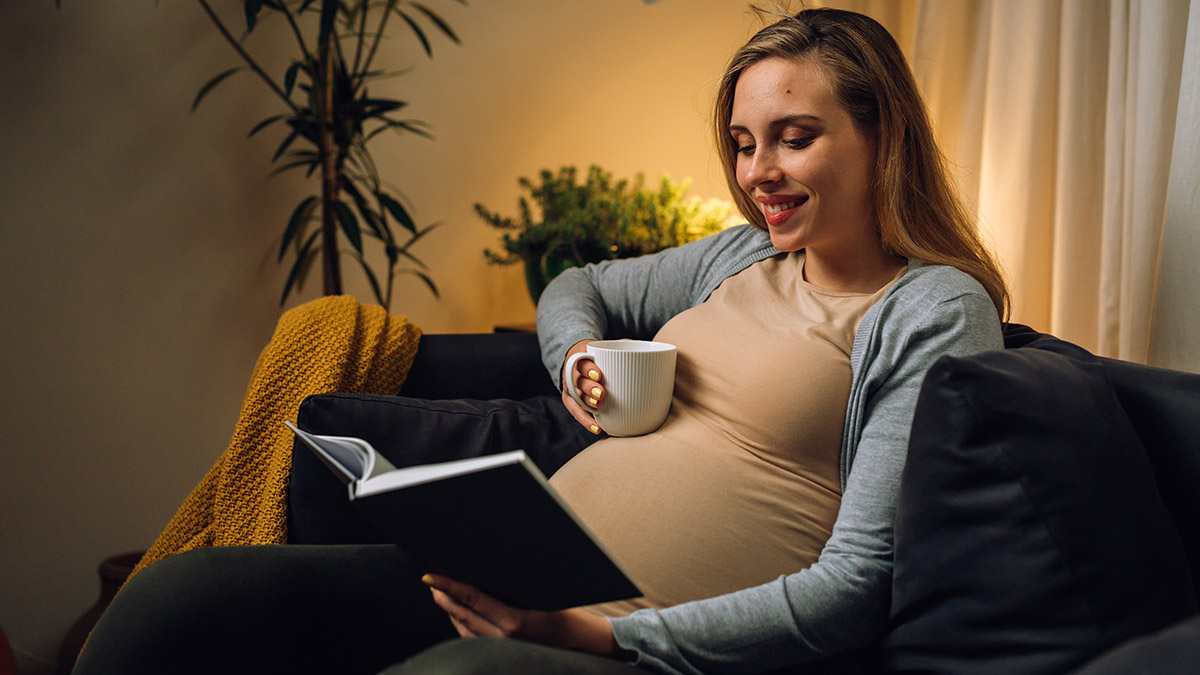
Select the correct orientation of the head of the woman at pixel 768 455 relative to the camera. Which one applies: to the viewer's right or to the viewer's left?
to the viewer's left

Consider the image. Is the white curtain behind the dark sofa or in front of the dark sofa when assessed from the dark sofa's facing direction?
behind

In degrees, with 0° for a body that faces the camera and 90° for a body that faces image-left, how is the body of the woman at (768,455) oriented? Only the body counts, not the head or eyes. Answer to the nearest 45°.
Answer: approximately 45°
